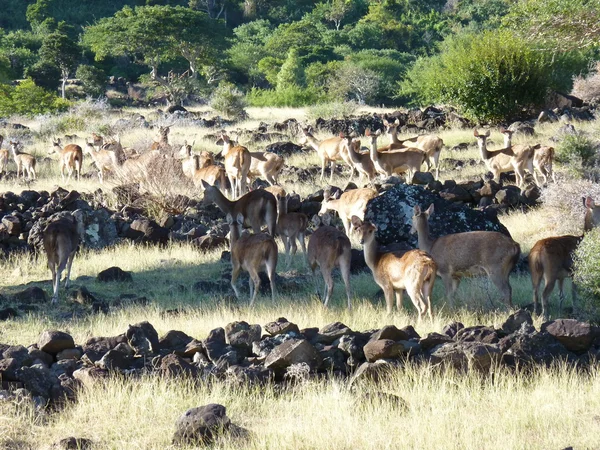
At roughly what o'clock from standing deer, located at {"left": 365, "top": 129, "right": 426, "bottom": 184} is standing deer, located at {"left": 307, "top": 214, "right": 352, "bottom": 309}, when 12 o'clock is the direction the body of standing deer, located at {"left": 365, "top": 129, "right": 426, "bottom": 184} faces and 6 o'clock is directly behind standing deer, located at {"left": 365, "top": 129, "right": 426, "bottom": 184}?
standing deer, located at {"left": 307, "top": 214, "right": 352, "bottom": 309} is roughly at 9 o'clock from standing deer, located at {"left": 365, "top": 129, "right": 426, "bottom": 184}.

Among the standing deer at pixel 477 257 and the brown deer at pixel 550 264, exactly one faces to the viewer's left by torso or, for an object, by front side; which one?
the standing deer

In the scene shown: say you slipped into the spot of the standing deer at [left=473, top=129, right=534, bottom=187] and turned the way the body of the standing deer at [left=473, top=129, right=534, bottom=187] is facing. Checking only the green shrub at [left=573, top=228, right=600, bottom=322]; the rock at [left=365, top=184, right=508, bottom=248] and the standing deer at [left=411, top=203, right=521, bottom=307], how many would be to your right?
0

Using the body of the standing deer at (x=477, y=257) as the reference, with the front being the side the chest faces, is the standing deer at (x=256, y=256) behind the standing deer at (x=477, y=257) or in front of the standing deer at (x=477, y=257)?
in front

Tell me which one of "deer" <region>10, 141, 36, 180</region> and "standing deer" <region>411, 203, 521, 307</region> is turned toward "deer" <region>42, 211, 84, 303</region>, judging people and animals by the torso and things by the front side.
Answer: the standing deer

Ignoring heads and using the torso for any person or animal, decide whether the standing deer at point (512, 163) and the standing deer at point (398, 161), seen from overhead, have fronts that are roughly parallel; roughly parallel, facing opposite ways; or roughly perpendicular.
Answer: roughly parallel

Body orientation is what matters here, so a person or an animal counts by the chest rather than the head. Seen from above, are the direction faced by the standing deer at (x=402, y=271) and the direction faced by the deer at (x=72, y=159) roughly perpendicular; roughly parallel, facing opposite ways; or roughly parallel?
roughly parallel

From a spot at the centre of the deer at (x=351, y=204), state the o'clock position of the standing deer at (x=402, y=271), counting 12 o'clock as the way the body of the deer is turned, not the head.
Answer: The standing deer is roughly at 9 o'clock from the deer.

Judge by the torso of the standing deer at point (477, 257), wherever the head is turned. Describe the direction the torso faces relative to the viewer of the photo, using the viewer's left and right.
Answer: facing to the left of the viewer

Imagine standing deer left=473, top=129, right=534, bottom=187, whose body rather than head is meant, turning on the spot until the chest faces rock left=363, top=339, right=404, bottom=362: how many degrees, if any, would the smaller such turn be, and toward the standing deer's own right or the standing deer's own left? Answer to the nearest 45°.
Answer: approximately 90° to the standing deer's own left

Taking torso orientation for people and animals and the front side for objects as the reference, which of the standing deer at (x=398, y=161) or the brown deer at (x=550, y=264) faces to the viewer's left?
the standing deer

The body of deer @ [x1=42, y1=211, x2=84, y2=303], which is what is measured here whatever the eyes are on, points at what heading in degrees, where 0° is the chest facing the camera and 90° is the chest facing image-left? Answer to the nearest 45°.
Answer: approximately 225°

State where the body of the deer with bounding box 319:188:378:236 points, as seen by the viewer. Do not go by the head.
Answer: to the viewer's left
